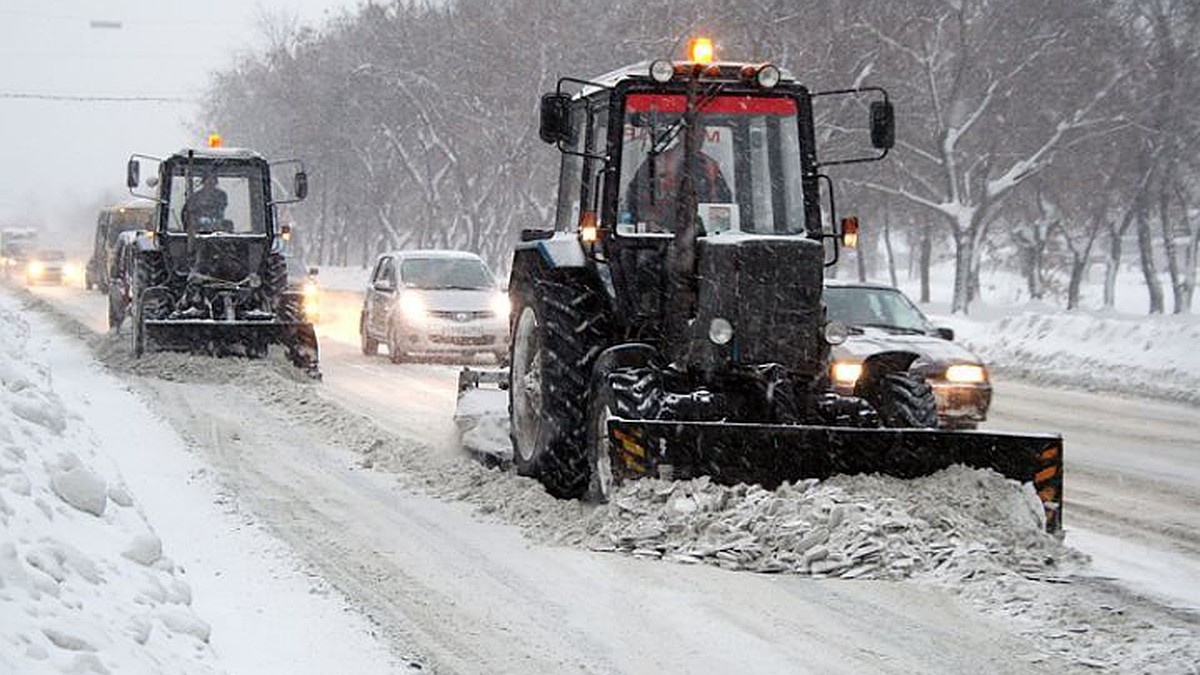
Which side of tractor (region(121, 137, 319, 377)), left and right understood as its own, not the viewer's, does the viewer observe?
front

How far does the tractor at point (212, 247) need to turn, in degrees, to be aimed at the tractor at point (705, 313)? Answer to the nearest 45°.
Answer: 0° — it already faces it

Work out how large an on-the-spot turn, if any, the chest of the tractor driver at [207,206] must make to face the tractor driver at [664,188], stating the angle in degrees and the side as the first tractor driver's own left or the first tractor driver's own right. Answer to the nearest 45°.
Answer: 0° — they already face them

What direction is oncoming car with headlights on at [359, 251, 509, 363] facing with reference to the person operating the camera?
facing the viewer and to the right of the viewer

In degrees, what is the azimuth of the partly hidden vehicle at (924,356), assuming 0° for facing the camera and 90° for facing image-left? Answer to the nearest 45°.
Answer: approximately 315°

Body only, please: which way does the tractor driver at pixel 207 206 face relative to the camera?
toward the camera

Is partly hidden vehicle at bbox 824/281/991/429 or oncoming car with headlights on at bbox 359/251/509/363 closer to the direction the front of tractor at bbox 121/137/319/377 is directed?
the partly hidden vehicle

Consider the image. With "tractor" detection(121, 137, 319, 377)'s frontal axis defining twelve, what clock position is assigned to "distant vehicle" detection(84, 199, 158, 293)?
The distant vehicle is roughly at 6 o'clock from the tractor.

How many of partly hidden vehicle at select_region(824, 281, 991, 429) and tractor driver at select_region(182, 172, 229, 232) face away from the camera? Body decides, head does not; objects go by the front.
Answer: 0

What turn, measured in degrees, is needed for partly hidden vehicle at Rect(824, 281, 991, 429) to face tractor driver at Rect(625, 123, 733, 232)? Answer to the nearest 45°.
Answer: approximately 45° to its right

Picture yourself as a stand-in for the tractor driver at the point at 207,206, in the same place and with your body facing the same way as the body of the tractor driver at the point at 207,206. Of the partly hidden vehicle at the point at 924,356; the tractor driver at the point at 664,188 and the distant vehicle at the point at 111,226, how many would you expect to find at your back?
1

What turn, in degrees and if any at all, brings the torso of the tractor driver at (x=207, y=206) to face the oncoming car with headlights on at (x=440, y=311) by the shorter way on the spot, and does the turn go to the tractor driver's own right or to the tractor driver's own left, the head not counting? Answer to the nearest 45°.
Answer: approximately 90° to the tractor driver's own left

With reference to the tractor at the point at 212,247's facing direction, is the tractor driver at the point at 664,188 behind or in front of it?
in front
